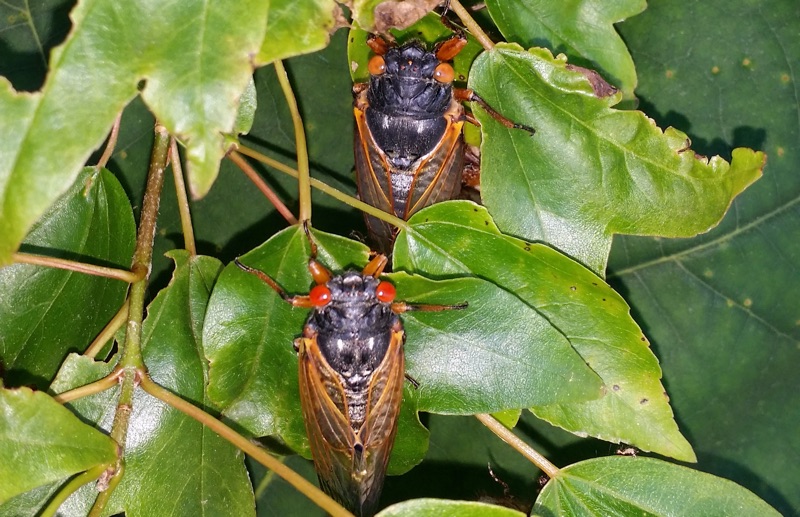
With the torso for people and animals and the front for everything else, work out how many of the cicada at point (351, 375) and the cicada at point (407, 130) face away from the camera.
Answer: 2

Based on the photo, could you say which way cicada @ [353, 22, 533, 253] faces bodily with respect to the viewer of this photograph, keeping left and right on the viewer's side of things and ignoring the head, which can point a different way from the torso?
facing away from the viewer

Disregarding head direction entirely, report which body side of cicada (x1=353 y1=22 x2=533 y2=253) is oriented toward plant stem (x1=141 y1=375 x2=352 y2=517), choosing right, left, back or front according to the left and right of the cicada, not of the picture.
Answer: back

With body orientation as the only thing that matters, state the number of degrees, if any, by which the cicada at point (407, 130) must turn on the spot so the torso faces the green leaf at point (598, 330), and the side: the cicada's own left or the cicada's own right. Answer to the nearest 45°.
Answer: approximately 135° to the cicada's own right

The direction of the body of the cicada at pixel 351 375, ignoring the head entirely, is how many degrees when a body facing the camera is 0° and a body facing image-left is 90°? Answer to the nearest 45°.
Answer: approximately 180°
